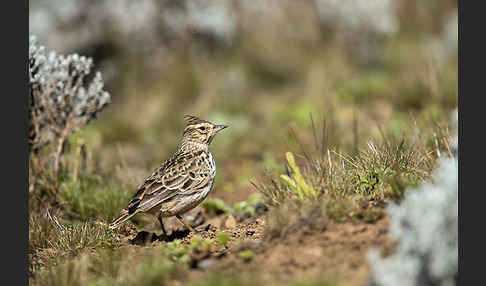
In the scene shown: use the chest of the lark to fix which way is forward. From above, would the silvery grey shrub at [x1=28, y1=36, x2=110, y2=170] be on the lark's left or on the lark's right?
on the lark's left

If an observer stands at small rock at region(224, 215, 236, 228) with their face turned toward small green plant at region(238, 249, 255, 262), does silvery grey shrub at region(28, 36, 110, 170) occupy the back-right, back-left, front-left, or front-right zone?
back-right

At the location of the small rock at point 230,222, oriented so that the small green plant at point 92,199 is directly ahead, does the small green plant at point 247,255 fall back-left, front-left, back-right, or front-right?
back-left

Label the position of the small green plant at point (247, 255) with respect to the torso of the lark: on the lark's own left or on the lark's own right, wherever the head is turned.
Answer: on the lark's own right

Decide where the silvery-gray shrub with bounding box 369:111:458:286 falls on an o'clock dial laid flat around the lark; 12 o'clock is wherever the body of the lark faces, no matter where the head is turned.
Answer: The silvery-gray shrub is roughly at 2 o'clock from the lark.

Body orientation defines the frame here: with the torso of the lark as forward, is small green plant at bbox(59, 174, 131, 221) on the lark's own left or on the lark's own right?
on the lark's own left

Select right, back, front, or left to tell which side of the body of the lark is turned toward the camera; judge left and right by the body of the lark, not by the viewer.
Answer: right

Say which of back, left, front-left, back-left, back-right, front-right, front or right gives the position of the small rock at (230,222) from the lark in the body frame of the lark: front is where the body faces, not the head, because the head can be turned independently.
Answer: front-left
